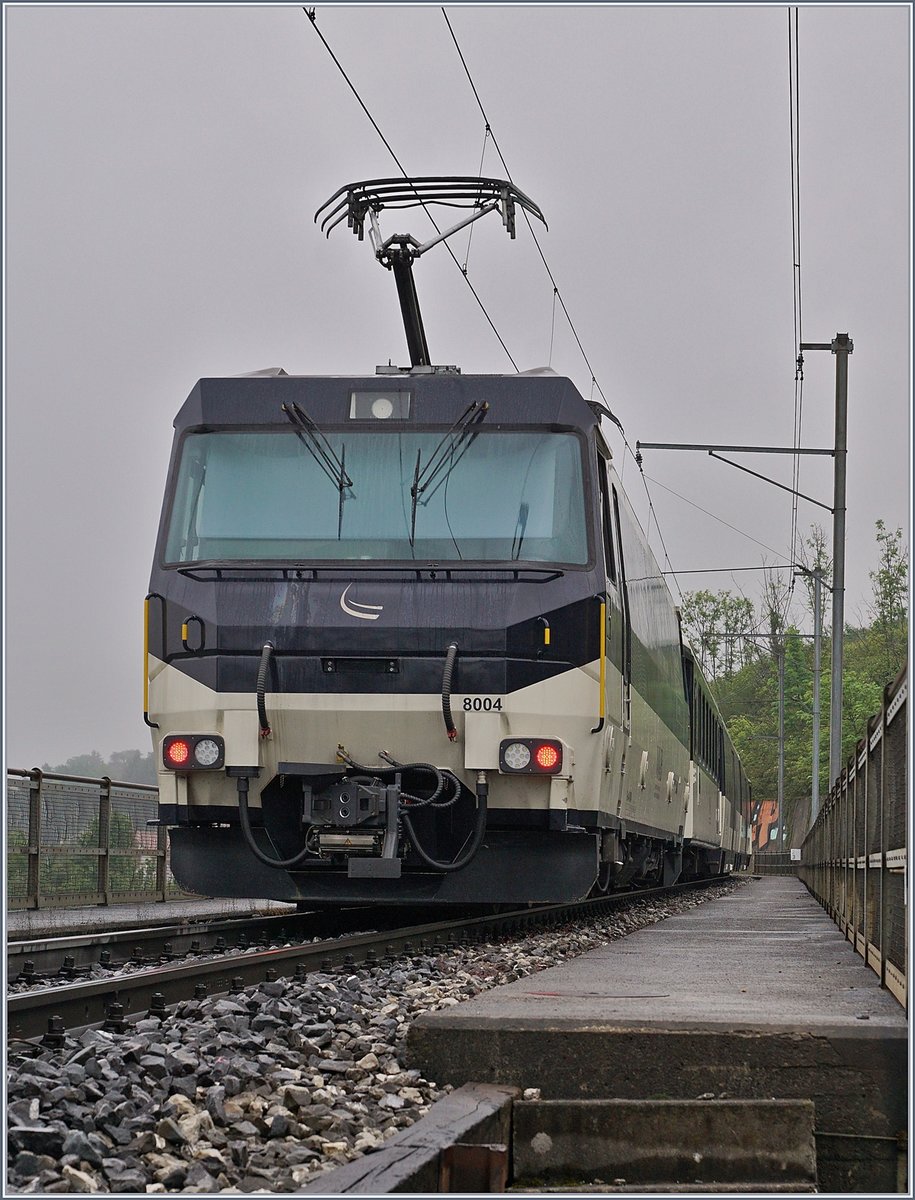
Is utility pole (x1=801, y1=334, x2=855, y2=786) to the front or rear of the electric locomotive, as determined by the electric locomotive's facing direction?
to the rear

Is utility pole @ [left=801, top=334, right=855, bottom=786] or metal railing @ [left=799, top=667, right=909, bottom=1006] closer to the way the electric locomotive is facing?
the metal railing

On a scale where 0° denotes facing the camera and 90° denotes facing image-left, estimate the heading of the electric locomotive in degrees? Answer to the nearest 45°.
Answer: approximately 0°

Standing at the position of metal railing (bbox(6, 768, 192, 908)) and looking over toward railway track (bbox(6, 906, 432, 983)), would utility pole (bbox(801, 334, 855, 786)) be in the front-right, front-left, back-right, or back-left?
back-left
